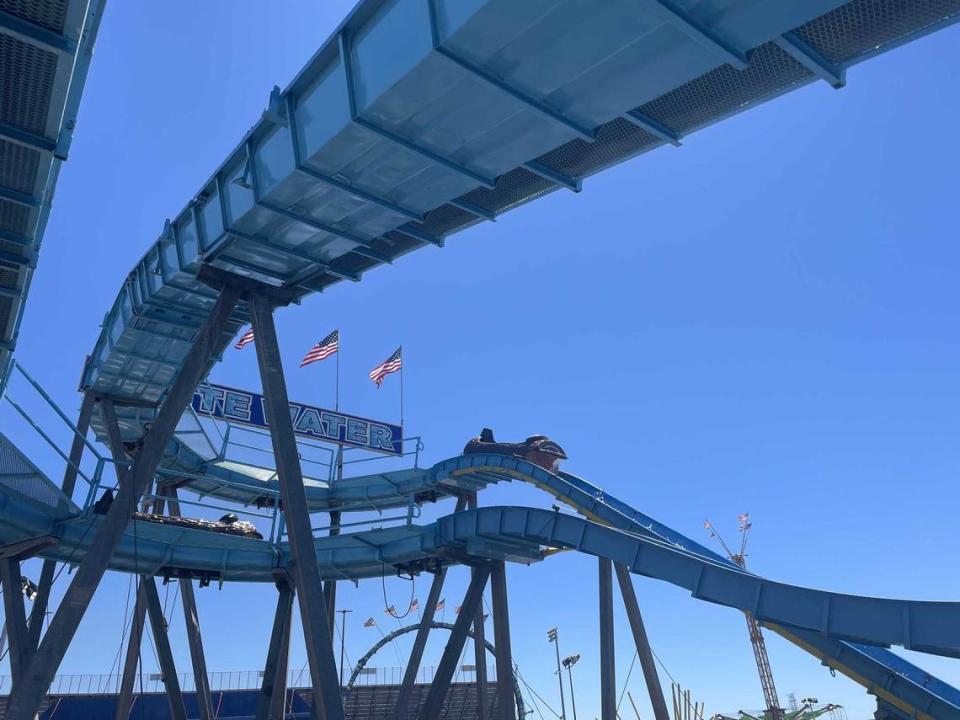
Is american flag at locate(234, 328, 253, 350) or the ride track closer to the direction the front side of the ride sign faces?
the ride track

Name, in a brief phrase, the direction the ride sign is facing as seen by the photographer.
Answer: facing the viewer and to the right of the viewer

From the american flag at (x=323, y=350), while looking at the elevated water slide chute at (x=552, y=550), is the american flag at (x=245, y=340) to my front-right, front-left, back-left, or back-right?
back-right

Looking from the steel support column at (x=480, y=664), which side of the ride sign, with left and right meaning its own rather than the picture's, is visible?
front
